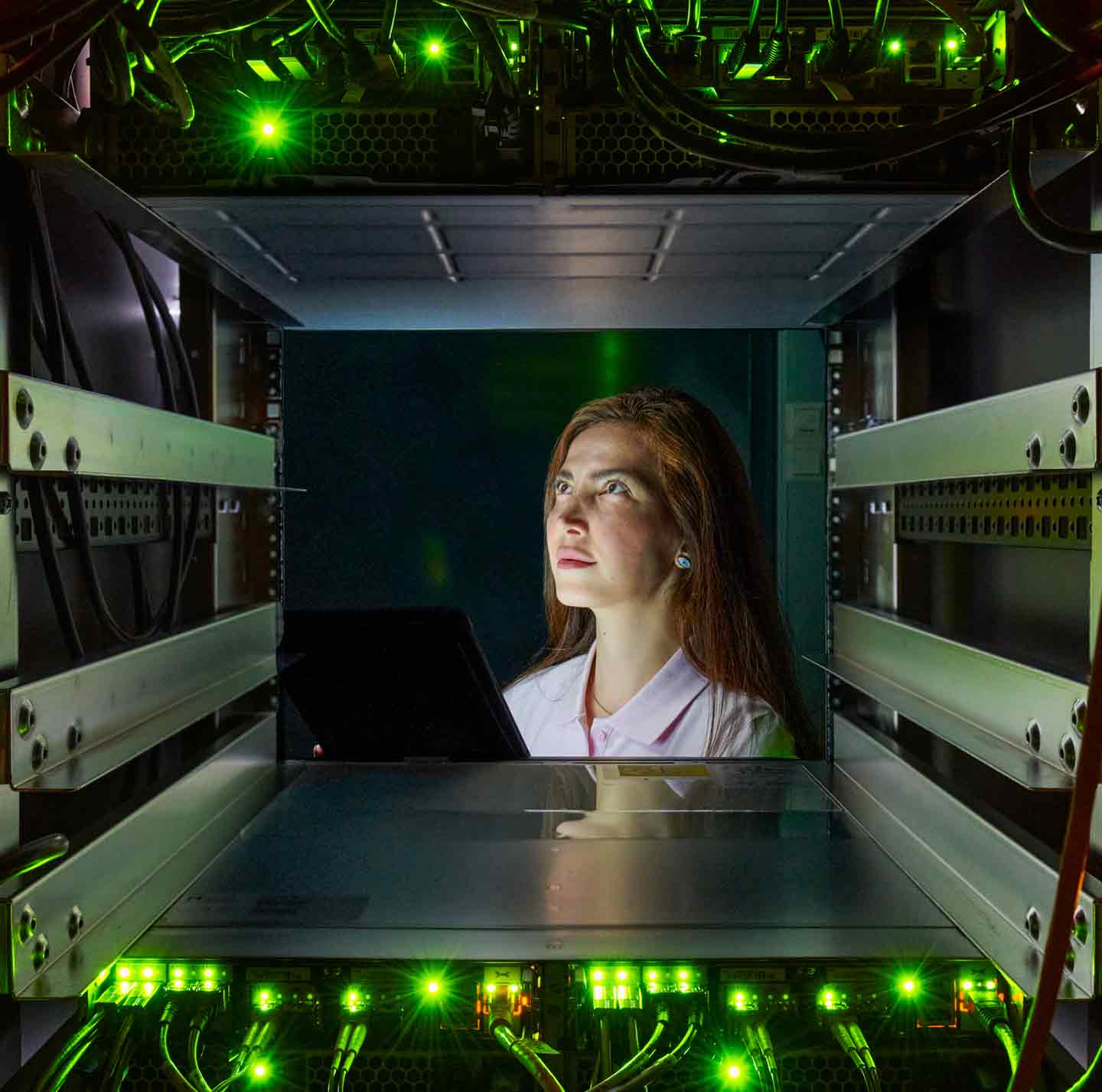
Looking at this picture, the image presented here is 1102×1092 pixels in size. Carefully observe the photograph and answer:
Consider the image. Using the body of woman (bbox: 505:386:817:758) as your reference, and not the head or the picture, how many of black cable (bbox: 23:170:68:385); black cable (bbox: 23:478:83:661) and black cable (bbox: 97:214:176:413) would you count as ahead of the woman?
3

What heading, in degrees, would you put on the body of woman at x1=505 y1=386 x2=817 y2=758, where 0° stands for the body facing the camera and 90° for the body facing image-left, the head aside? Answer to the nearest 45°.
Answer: approximately 45°
